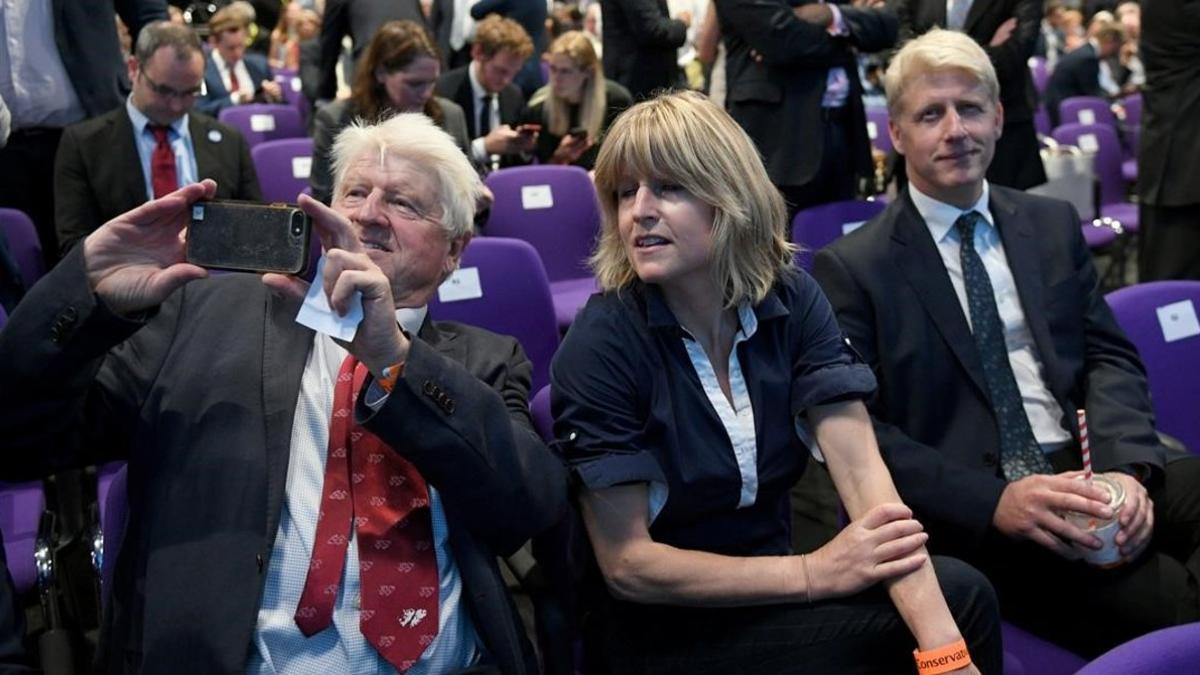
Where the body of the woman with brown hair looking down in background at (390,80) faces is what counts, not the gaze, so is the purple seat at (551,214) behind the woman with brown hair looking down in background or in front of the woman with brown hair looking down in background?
in front

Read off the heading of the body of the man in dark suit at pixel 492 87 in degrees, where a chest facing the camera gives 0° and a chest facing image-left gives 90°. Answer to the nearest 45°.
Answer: approximately 315°

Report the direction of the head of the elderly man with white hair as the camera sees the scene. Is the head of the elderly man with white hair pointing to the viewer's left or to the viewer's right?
to the viewer's left

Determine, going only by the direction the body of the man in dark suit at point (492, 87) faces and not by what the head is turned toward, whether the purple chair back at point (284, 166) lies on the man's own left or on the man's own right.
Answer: on the man's own right

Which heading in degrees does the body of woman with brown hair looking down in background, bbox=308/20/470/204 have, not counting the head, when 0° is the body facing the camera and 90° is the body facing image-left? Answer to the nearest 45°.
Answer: approximately 315°

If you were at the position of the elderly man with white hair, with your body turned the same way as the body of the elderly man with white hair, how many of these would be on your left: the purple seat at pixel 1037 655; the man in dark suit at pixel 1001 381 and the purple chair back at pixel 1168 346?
3

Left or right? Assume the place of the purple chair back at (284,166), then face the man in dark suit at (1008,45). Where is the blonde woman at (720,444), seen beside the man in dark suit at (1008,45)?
right

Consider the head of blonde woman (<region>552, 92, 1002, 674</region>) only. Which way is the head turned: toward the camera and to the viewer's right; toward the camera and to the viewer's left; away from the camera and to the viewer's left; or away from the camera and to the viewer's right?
toward the camera and to the viewer's left
